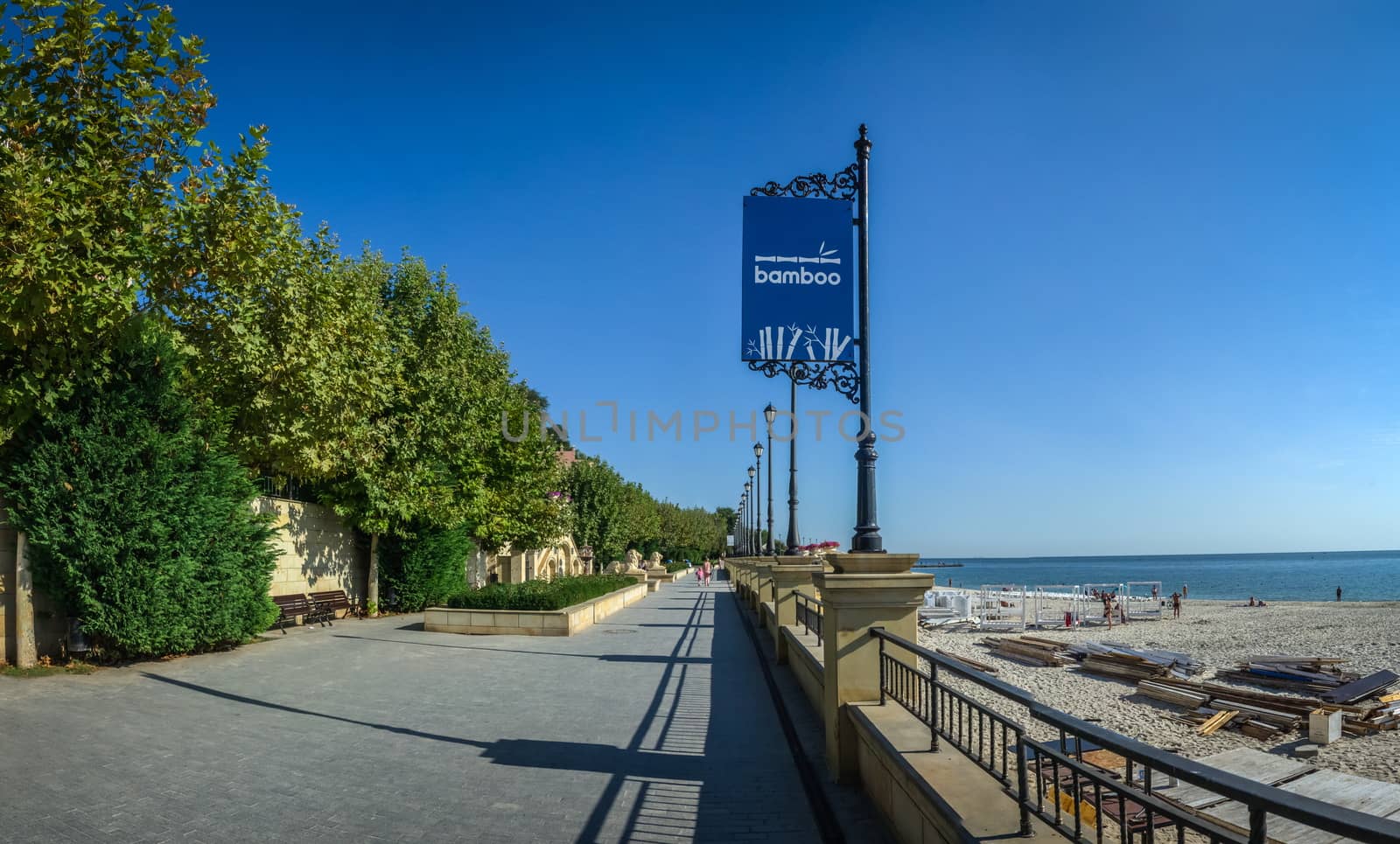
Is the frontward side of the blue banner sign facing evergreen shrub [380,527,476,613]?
no

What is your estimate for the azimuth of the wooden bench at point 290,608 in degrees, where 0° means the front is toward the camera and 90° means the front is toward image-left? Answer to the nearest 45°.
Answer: approximately 315°

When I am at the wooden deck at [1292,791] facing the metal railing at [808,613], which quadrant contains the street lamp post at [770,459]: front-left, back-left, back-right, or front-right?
front-right

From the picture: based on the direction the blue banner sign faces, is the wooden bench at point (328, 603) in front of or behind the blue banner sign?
behind

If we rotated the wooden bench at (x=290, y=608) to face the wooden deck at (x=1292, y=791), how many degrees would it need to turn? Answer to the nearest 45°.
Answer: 0° — it already faces it

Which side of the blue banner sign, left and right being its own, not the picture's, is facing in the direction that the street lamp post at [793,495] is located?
back

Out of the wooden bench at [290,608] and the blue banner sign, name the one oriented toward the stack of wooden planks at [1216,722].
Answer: the wooden bench

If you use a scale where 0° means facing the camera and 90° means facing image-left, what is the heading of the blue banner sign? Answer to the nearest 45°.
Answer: approximately 0°

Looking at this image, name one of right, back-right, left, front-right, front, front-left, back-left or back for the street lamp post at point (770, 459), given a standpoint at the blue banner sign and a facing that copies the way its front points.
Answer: back

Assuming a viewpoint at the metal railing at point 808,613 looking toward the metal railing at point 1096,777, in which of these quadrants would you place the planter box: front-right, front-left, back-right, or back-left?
back-right

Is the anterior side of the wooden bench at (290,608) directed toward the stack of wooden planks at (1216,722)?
yes

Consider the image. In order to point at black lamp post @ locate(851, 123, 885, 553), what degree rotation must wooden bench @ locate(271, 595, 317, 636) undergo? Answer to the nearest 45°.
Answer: approximately 45° to its right

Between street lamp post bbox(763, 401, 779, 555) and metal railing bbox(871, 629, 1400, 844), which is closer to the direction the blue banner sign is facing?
the metal railing
